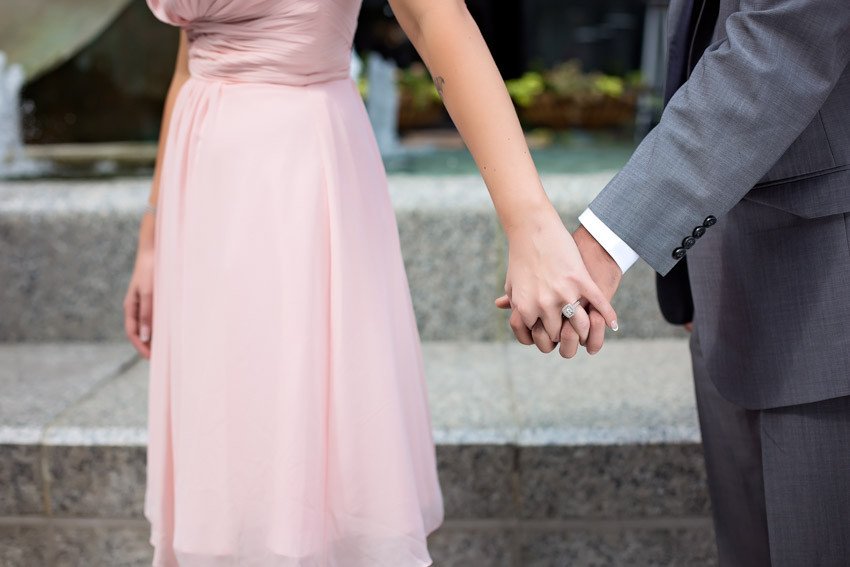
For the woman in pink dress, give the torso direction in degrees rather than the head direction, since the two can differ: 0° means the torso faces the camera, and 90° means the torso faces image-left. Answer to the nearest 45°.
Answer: approximately 45°

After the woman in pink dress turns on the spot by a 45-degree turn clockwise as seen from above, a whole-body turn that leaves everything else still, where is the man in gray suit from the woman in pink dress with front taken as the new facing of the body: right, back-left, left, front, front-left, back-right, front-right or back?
back
